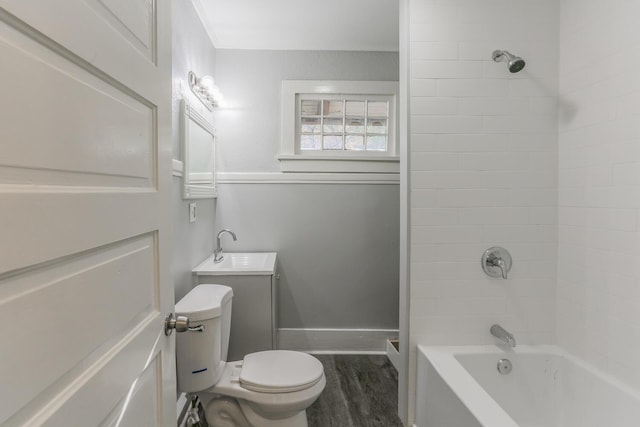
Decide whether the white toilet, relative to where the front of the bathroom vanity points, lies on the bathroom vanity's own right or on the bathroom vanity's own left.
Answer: on the bathroom vanity's own right

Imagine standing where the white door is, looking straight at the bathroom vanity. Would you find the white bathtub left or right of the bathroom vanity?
right

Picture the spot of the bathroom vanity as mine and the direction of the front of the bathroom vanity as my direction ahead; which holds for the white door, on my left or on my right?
on my right

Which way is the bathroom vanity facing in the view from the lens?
facing to the right of the viewer

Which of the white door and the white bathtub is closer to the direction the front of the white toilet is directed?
the white bathtub

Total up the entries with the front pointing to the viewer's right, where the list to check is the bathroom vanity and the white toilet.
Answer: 2

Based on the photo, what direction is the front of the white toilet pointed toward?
to the viewer's right

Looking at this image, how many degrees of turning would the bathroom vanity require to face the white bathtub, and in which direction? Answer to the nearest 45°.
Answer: approximately 45° to its right

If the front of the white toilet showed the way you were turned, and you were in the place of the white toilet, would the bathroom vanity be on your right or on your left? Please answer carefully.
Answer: on your left

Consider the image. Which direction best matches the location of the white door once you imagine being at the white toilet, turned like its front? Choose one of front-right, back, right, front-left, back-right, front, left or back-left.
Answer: right
